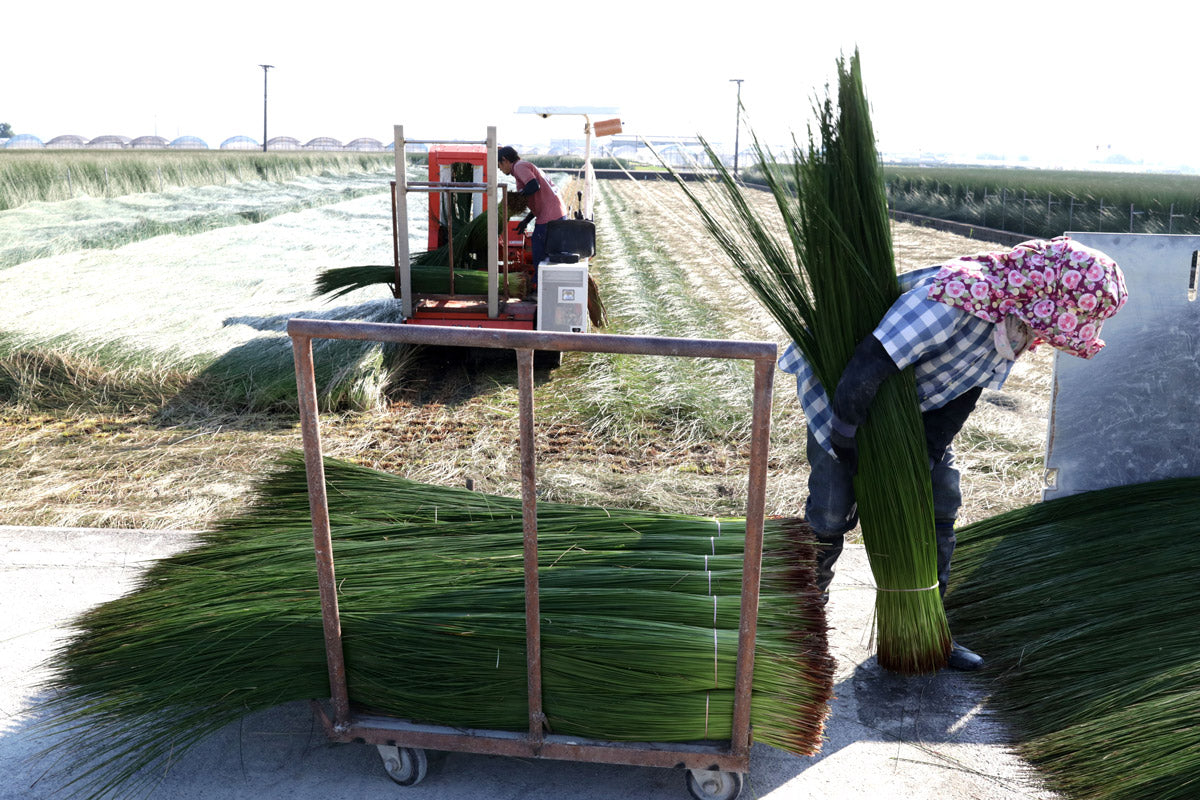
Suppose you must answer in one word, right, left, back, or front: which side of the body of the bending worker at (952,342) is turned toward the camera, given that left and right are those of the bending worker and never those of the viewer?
right

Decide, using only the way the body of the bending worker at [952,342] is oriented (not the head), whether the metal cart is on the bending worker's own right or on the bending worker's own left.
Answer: on the bending worker's own right

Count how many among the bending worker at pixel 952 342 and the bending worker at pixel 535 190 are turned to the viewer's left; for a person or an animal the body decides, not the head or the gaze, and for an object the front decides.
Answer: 1

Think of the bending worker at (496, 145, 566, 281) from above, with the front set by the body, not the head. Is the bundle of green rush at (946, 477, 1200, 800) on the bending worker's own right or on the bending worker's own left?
on the bending worker's own left

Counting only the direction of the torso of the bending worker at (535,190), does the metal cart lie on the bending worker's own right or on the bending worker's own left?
on the bending worker's own left

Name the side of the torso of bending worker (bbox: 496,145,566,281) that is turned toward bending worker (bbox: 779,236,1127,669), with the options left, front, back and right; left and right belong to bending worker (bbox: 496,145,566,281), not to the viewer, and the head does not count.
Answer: left

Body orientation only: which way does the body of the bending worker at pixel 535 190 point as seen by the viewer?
to the viewer's left

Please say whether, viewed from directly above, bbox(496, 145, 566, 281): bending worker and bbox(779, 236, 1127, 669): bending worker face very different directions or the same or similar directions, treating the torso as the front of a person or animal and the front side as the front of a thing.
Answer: very different directions

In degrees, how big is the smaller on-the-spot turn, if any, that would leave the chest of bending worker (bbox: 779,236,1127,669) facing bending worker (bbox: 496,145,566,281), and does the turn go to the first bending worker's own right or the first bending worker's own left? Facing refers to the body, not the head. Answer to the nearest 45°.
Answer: approximately 135° to the first bending worker's own left

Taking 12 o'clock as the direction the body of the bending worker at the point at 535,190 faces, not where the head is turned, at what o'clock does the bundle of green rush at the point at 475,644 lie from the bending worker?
The bundle of green rush is roughly at 9 o'clock from the bending worker.

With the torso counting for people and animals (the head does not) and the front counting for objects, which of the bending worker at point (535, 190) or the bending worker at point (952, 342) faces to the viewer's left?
the bending worker at point (535, 190)

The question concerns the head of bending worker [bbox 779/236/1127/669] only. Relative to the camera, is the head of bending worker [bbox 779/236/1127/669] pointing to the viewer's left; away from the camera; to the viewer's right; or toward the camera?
to the viewer's right
